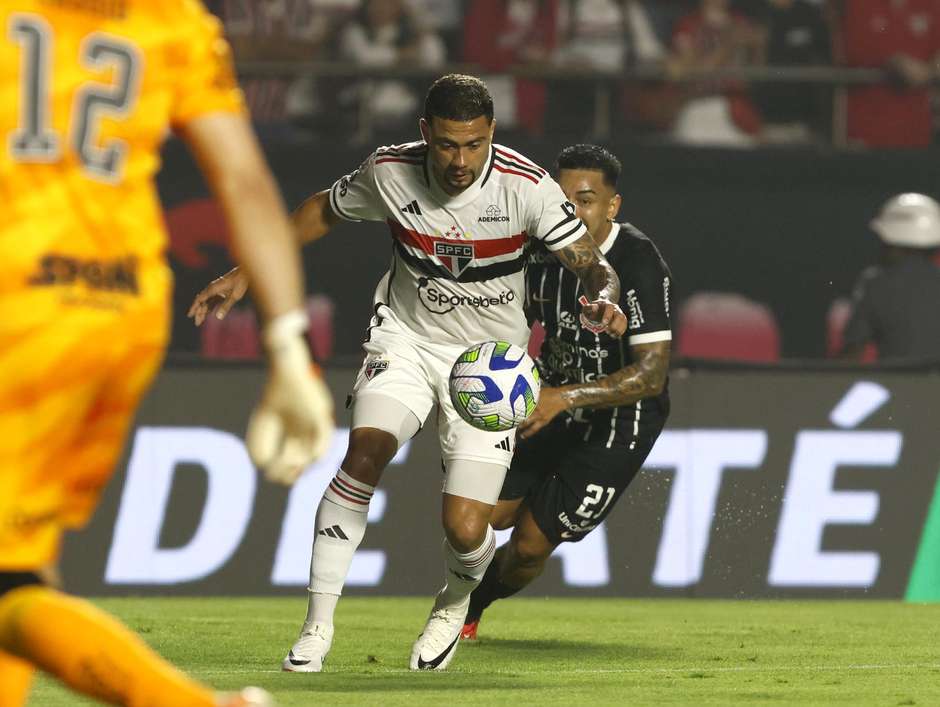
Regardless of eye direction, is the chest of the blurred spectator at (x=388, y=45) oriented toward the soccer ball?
yes

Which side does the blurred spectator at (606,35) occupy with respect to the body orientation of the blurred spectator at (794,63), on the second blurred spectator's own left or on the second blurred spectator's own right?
on the second blurred spectator's own right

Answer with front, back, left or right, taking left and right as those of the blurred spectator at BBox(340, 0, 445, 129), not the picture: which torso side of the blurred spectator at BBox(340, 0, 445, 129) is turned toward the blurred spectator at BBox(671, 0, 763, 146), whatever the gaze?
left

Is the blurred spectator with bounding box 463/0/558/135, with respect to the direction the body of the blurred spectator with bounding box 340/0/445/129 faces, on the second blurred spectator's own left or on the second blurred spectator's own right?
on the second blurred spectator's own left

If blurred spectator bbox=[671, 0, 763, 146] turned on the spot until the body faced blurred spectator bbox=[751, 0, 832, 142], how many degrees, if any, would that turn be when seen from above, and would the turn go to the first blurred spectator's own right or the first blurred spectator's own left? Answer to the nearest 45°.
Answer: approximately 90° to the first blurred spectator's own left

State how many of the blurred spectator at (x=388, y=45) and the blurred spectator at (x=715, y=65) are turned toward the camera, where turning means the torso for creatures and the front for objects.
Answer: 2

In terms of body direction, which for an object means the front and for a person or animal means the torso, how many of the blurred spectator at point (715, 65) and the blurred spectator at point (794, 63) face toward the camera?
2

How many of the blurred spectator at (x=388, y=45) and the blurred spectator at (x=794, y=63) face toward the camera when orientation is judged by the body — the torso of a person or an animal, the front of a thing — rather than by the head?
2

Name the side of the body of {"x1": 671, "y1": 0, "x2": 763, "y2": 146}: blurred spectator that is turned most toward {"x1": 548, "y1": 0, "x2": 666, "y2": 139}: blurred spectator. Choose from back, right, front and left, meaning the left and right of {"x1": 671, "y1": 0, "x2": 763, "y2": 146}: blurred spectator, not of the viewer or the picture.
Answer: right
